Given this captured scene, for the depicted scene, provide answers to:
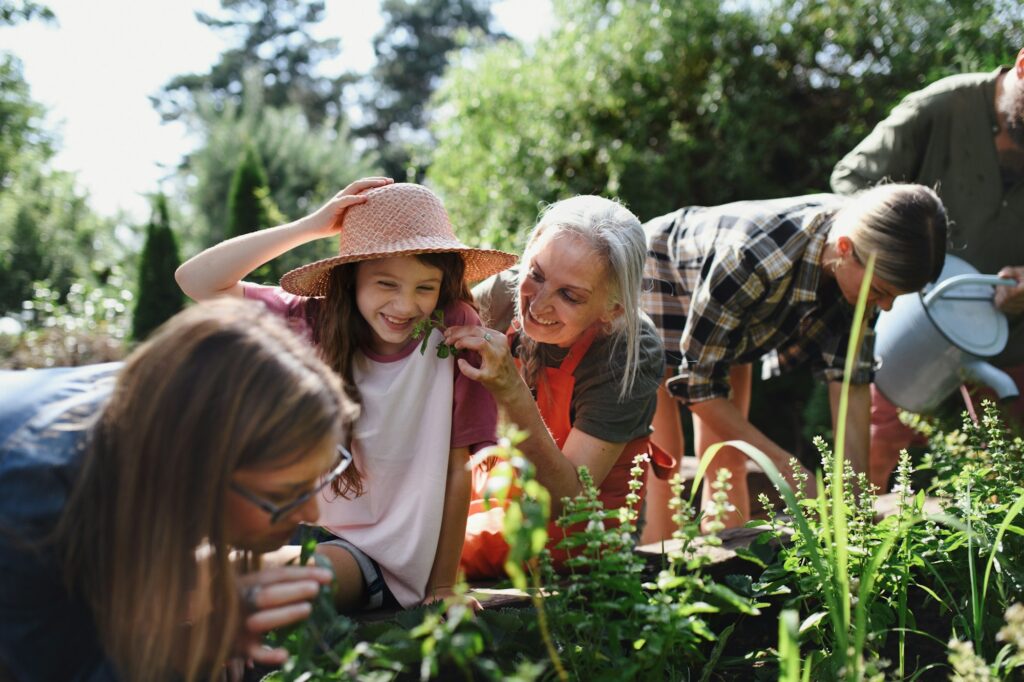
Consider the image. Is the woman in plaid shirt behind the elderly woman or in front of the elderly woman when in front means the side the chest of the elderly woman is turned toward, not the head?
behind

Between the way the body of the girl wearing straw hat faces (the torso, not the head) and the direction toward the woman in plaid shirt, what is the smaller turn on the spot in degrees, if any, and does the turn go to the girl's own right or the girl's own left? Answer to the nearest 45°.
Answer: approximately 135° to the girl's own left

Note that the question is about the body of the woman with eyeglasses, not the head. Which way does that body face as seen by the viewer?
to the viewer's right

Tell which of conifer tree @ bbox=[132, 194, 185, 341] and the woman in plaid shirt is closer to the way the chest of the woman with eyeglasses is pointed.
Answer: the woman in plaid shirt

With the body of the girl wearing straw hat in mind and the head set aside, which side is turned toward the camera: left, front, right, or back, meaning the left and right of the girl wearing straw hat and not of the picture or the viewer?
front

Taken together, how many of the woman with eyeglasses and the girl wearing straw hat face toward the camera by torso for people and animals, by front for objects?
1

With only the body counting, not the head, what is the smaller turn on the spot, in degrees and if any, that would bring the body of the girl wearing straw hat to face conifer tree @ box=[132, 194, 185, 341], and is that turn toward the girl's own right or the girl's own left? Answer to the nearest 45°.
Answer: approximately 180°

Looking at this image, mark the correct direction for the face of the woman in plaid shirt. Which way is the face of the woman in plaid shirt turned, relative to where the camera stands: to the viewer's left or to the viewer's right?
to the viewer's right

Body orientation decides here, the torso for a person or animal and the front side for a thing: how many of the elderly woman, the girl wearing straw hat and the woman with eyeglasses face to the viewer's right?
1

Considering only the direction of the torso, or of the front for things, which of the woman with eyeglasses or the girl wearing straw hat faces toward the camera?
the girl wearing straw hat

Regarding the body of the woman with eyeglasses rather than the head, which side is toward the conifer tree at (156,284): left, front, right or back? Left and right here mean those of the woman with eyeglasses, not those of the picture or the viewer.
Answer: left

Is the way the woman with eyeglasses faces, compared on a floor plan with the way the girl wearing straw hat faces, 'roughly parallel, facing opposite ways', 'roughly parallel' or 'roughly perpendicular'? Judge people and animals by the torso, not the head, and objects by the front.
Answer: roughly perpendicular
